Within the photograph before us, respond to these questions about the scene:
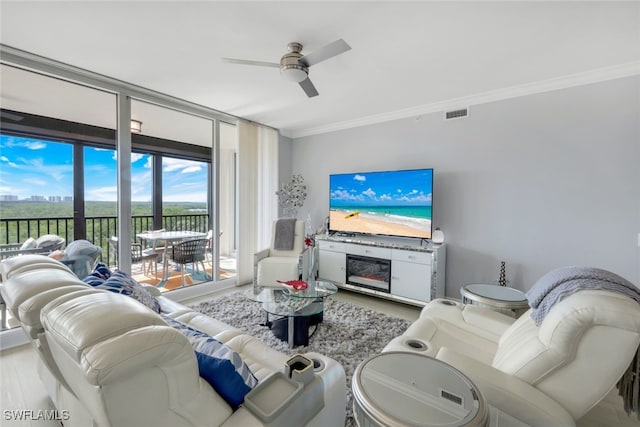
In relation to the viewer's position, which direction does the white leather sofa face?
facing away from the viewer and to the right of the viewer

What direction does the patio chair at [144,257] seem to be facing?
to the viewer's right

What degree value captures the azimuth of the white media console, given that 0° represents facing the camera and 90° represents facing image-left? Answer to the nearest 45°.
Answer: approximately 45°

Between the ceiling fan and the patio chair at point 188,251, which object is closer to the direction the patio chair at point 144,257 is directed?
the patio chair

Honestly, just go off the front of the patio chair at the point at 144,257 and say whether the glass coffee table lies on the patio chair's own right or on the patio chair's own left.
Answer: on the patio chair's own right

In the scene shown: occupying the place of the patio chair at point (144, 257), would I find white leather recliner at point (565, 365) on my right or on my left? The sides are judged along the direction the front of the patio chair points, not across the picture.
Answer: on my right

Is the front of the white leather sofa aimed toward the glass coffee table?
yes

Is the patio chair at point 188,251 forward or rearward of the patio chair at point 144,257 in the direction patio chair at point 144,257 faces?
forward

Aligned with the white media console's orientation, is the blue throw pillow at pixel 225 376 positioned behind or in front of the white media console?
in front
